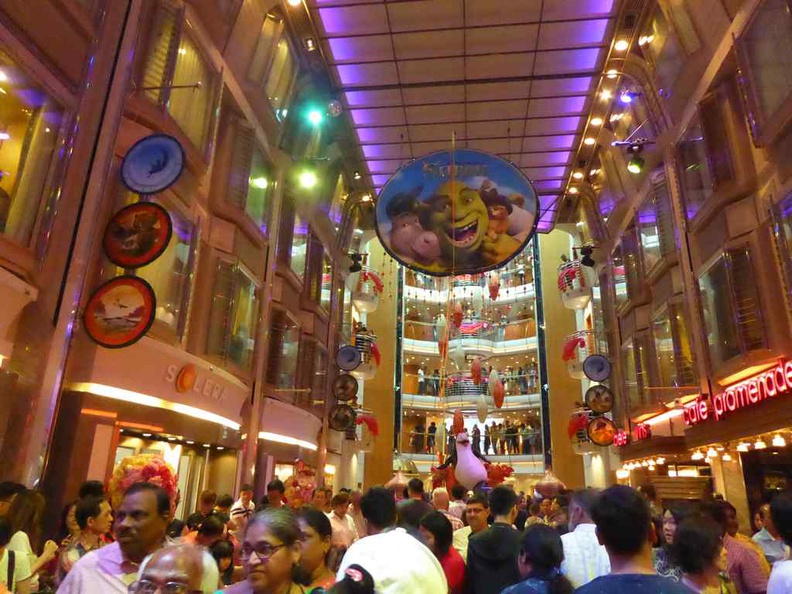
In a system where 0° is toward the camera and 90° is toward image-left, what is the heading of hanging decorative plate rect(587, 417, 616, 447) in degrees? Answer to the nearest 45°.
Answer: approximately 0°

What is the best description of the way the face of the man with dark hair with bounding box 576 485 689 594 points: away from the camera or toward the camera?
away from the camera

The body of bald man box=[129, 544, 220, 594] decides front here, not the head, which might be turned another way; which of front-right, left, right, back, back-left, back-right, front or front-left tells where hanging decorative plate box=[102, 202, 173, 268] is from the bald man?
back-right

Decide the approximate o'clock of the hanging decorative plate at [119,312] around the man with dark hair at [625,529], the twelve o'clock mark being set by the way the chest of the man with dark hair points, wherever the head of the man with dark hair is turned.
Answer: The hanging decorative plate is roughly at 10 o'clock from the man with dark hair.

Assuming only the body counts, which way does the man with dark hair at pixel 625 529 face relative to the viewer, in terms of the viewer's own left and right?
facing away from the viewer

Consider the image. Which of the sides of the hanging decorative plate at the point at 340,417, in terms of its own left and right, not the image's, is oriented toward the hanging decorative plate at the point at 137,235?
front

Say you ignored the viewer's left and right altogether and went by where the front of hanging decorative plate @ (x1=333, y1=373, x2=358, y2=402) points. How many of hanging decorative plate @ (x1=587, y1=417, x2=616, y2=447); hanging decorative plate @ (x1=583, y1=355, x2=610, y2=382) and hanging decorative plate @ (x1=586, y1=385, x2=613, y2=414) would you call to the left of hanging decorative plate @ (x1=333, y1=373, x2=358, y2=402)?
3

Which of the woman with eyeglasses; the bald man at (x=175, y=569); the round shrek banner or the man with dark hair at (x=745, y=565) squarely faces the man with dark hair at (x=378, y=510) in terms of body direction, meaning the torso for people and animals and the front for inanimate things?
the round shrek banner
